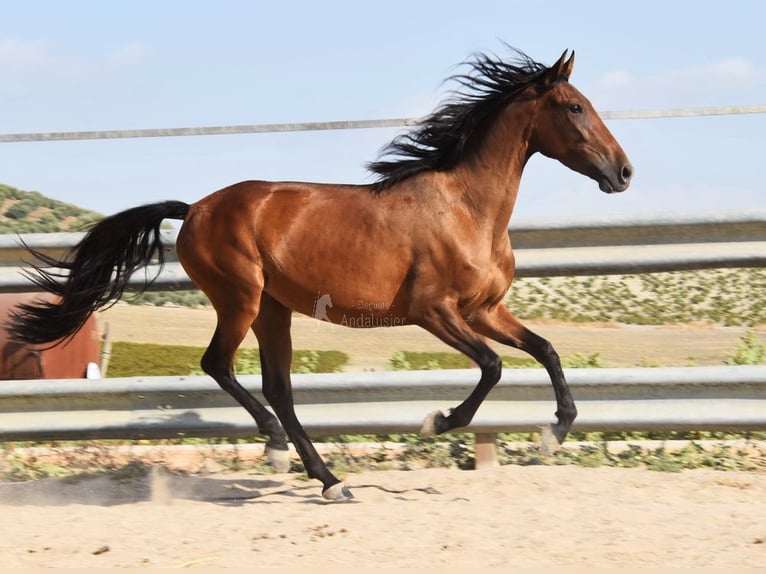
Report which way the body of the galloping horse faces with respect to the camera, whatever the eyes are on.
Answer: to the viewer's right
